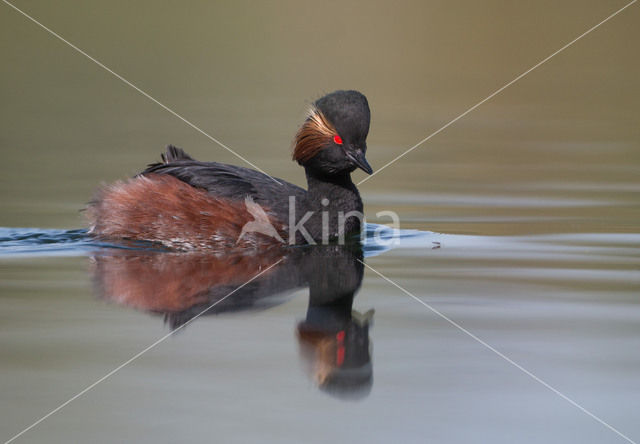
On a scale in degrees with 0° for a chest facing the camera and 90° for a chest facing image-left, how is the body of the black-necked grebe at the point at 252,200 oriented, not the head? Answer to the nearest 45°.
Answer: approximately 270°
